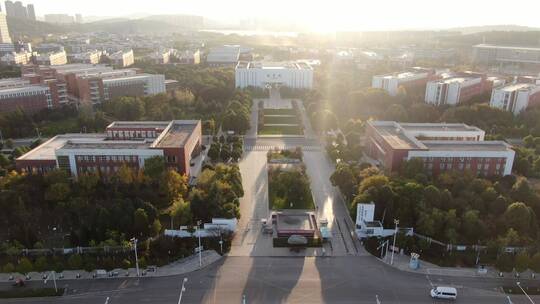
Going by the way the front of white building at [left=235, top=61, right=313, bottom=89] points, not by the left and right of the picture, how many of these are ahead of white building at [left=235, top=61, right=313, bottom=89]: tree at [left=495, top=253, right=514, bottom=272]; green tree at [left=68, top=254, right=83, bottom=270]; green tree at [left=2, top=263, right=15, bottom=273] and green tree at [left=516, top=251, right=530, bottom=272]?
4

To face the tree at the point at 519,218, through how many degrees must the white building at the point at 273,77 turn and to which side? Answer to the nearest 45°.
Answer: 0° — it already faces it

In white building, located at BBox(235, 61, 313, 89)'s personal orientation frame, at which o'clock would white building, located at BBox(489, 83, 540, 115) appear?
white building, located at BBox(489, 83, 540, 115) is roughly at 10 o'clock from white building, located at BBox(235, 61, 313, 89).

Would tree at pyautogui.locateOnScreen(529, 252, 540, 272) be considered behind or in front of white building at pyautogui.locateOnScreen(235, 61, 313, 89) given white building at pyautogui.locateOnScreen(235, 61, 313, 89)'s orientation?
in front

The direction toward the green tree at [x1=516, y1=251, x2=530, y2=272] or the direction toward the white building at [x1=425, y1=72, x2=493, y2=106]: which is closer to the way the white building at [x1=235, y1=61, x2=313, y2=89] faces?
the green tree

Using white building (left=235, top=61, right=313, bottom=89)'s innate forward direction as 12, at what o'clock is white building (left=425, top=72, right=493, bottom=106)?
white building (left=425, top=72, right=493, bottom=106) is roughly at 10 o'clock from white building (left=235, top=61, right=313, bottom=89).

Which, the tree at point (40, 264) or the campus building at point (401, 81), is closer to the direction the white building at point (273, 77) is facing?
the tree

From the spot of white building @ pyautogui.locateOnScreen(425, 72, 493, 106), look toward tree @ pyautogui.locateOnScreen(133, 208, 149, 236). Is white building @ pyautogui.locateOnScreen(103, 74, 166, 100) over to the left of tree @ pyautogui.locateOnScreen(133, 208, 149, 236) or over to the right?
right

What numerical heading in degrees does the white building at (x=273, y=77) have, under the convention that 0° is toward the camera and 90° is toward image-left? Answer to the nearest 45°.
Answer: approximately 0°

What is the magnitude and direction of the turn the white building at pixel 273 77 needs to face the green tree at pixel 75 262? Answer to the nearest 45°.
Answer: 0° — it already faces it

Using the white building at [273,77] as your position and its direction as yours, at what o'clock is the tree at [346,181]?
The tree is roughly at 12 o'clock from the white building.

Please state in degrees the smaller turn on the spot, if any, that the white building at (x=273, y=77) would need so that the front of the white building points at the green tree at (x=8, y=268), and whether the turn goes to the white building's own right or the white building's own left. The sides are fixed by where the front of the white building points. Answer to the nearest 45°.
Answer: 0° — it already faces it
